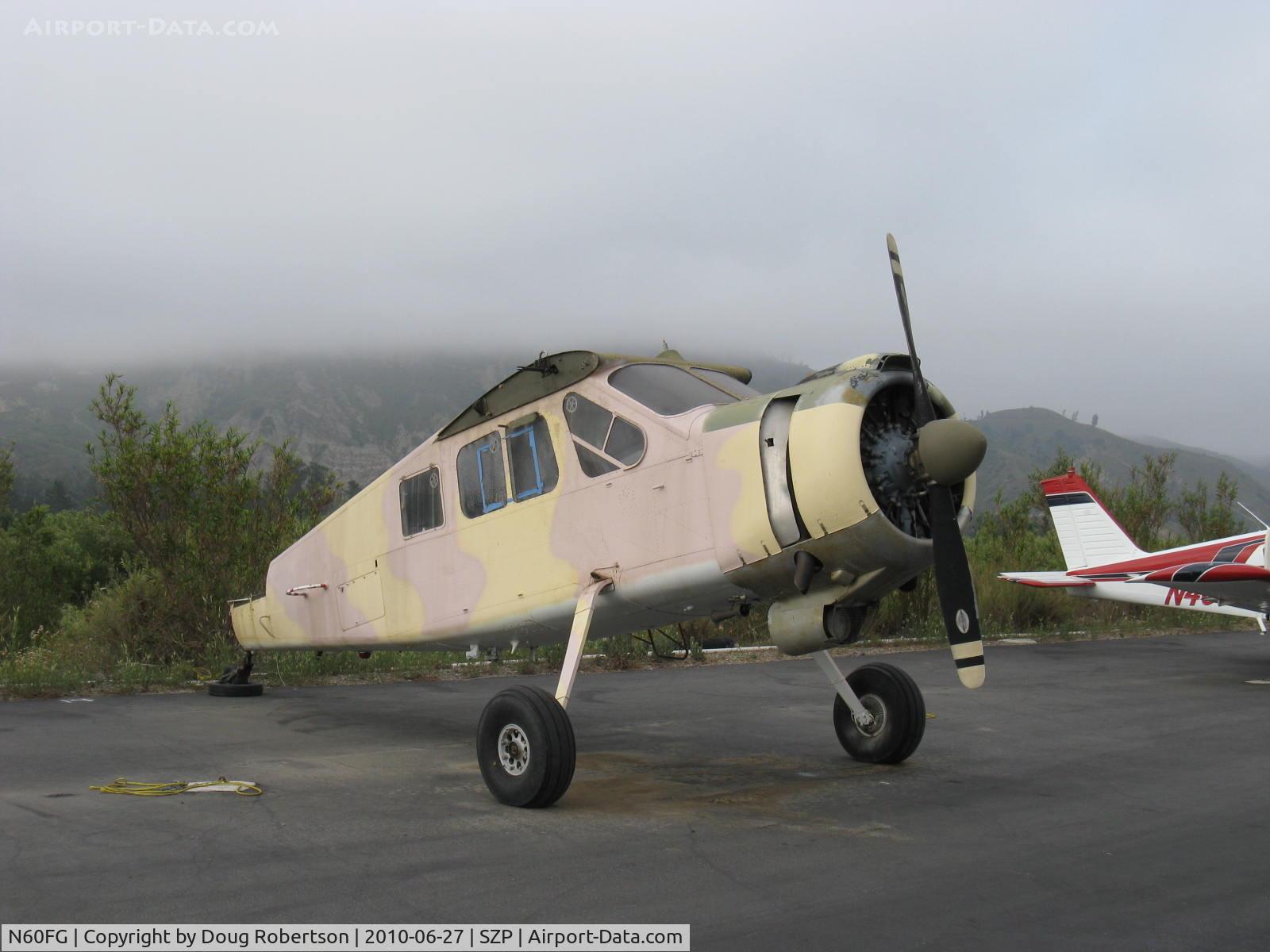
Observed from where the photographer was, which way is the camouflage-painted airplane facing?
facing the viewer and to the right of the viewer

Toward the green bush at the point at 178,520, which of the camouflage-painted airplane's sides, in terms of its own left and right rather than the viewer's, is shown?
back

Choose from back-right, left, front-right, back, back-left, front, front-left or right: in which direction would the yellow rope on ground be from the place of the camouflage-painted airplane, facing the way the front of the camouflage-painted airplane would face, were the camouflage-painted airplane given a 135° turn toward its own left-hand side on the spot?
left

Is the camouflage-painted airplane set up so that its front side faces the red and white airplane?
no

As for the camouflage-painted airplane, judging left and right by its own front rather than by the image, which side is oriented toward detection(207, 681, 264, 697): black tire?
back

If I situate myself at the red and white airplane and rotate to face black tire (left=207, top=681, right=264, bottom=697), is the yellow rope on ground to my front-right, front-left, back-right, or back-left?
front-left

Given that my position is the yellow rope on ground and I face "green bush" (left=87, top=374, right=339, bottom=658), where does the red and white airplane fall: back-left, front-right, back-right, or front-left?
front-right
